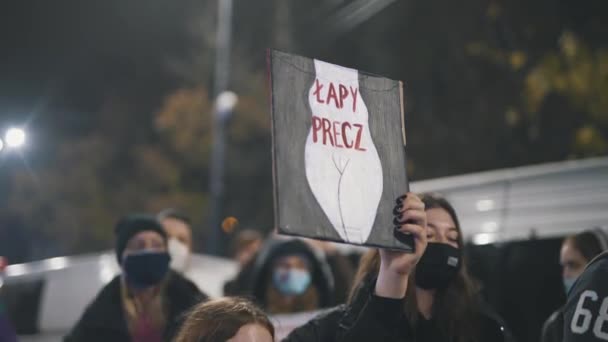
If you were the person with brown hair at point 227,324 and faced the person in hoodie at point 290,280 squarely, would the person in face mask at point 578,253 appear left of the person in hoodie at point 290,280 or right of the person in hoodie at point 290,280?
right

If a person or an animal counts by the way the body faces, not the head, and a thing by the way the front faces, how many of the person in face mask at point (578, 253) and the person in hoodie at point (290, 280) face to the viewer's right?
0

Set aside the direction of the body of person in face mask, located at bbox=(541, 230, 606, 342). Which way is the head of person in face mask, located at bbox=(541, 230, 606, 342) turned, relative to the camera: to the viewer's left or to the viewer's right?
to the viewer's left

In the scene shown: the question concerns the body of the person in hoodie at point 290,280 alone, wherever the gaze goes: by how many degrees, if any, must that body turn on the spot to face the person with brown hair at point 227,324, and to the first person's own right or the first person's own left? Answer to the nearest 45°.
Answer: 0° — they already face them
